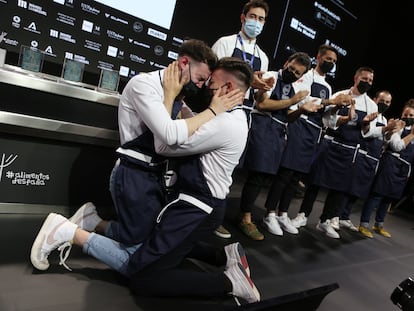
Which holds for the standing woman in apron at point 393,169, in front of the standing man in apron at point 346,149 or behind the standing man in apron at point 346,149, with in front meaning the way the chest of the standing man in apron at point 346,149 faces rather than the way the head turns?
behind

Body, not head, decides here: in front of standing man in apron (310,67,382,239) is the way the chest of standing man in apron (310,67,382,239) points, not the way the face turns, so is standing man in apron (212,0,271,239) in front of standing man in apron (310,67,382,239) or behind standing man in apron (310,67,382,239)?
in front

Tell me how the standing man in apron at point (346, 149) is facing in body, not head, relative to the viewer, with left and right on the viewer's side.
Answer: facing the viewer

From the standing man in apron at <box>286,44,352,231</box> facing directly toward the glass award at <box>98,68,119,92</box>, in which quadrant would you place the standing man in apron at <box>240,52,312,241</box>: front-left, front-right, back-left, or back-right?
front-left

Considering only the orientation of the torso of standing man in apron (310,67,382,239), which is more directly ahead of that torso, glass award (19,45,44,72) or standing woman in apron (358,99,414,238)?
the glass award

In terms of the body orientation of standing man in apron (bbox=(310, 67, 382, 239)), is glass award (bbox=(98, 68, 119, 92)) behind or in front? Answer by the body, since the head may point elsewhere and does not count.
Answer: in front

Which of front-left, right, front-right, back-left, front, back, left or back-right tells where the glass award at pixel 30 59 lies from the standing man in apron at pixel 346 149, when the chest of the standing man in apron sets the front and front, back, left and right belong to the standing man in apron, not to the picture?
front-right
